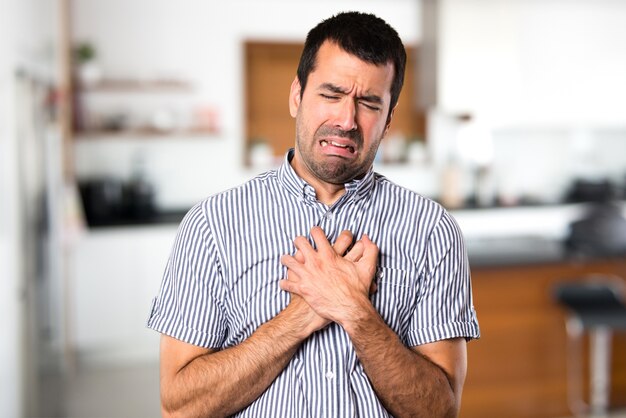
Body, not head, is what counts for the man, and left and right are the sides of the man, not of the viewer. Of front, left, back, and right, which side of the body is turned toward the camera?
front

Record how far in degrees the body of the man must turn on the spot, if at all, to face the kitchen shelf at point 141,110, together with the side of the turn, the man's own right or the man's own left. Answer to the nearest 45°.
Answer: approximately 180°

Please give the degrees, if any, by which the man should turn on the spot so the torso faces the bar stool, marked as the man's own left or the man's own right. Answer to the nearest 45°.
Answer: approximately 135° to the man's own left

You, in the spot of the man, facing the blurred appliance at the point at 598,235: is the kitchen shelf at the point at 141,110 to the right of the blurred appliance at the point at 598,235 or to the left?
left

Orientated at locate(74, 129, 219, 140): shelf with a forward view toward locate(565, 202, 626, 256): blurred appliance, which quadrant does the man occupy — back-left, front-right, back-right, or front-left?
front-right

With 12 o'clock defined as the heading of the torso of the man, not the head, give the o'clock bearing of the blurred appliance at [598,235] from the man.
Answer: The blurred appliance is roughly at 7 o'clock from the man.

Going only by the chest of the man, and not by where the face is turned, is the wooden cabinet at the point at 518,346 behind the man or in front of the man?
behind

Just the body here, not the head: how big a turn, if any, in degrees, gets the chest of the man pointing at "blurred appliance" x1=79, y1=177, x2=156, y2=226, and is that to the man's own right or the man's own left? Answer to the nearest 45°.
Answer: approximately 180°

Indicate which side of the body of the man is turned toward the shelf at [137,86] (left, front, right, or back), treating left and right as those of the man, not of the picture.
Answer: back

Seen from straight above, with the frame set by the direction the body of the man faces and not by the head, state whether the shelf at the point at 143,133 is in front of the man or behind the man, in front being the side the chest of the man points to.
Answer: behind

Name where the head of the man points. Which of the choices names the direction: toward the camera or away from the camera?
toward the camera
